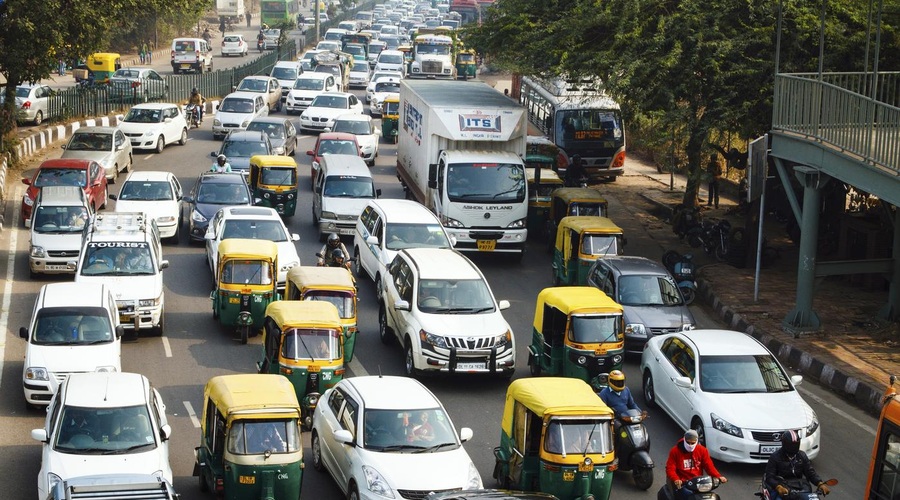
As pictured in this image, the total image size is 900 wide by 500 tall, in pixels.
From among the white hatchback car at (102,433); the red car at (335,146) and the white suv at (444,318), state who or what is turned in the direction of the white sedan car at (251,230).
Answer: the red car

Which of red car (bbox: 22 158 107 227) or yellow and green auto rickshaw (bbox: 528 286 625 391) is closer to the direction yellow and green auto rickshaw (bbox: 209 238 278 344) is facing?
the yellow and green auto rickshaw

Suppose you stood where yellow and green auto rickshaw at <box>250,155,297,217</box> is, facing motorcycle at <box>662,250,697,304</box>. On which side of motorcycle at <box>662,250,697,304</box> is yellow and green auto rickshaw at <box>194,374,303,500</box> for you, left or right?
right

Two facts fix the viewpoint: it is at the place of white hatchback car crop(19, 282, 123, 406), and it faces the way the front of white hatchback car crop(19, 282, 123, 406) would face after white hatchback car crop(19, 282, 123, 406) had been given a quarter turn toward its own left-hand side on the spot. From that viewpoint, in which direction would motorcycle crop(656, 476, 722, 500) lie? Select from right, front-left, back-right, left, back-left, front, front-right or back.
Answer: front-right

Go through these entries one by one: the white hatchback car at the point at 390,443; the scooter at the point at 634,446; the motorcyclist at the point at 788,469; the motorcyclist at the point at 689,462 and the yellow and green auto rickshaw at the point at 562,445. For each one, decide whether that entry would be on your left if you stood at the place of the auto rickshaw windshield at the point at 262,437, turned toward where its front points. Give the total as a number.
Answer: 5

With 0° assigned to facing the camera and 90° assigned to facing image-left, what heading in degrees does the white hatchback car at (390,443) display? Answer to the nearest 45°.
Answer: approximately 315°

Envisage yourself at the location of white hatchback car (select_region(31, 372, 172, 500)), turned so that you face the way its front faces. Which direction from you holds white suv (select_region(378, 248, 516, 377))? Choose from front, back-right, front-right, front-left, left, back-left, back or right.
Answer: back-left

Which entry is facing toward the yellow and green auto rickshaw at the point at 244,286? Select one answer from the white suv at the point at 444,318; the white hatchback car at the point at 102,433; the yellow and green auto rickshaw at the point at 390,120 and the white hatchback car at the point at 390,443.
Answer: the yellow and green auto rickshaw at the point at 390,120

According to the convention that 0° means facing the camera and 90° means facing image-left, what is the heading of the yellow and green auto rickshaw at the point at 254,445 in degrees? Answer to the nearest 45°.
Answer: approximately 0°
